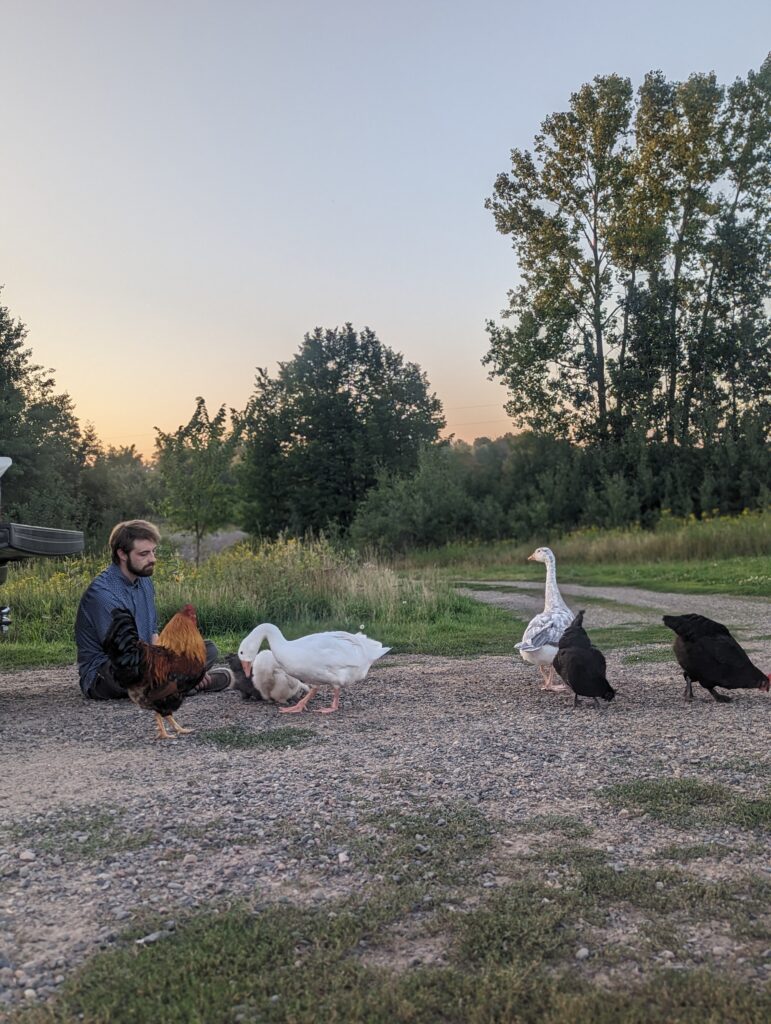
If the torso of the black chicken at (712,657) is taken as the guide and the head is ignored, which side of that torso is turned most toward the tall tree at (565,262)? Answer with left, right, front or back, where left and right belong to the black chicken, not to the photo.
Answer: left

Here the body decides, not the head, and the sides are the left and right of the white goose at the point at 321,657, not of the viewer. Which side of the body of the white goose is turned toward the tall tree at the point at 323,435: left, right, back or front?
right

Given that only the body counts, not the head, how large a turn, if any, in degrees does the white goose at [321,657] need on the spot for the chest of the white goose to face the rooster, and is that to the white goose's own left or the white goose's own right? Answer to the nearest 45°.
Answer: approximately 45° to the white goose's own left

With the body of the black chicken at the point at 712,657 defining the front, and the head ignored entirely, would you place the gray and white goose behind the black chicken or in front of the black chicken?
behind

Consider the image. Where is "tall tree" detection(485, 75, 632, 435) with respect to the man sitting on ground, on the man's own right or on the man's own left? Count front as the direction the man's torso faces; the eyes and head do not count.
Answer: on the man's own left

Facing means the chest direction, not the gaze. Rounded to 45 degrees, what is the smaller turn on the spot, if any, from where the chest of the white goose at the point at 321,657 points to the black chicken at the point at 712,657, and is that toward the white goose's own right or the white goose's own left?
approximately 180°

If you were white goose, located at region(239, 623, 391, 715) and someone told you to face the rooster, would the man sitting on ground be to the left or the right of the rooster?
right

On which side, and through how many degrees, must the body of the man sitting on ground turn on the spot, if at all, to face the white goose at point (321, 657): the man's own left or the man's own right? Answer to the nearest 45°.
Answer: approximately 45° to the man's own left

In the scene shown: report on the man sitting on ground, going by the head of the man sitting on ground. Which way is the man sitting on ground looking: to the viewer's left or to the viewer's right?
to the viewer's right

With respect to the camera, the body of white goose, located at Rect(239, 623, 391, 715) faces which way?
to the viewer's left

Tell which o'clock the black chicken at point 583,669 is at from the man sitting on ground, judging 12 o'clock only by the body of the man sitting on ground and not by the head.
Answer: The black chicken is roughly at 11 o'clock from the man sitting on ground.

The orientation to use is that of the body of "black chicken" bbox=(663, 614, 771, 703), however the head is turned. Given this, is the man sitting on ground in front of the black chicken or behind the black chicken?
behind

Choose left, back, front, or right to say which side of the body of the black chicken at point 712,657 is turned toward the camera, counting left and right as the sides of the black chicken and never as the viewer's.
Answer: right

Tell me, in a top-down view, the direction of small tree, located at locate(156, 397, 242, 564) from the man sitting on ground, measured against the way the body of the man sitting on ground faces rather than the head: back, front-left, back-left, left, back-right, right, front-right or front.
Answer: back-left

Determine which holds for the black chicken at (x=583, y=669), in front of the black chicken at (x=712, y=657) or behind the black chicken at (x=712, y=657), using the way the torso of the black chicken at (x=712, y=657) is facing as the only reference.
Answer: behind
